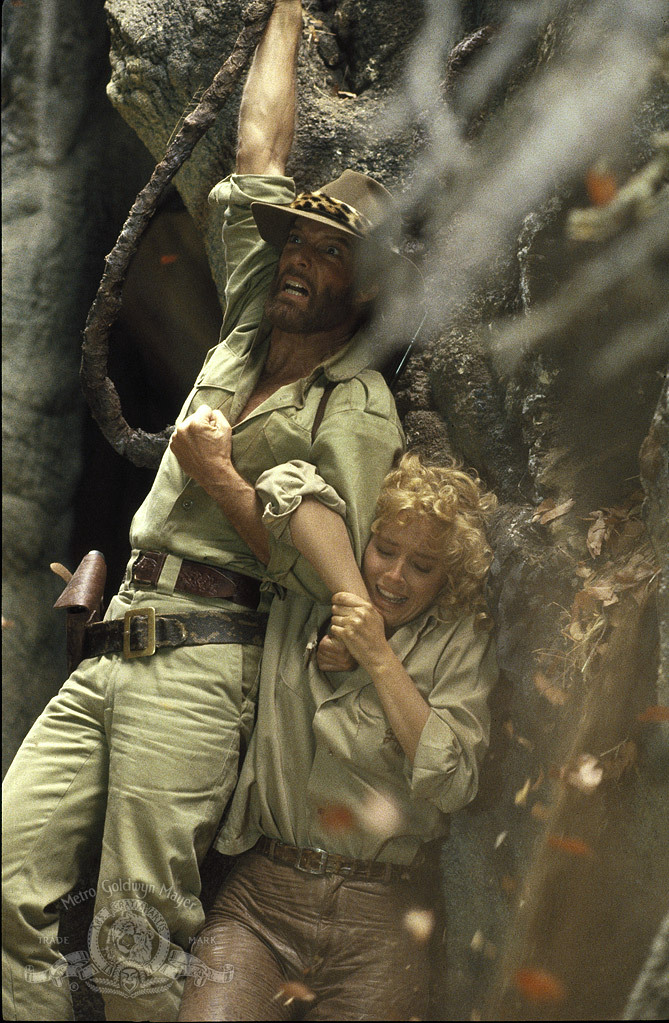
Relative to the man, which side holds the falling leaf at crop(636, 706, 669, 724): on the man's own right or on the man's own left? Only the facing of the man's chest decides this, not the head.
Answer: on the man's own left

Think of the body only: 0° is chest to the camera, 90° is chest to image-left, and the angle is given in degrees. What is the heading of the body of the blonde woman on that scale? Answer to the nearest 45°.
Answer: approximately 0°

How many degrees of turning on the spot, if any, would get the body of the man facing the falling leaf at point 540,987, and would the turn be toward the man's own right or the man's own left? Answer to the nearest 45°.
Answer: approximately 90° to the man's own left

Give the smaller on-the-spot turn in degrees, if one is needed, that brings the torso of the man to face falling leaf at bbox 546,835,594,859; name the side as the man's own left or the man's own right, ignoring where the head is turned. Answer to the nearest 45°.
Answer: approximately 90° to the man's own left

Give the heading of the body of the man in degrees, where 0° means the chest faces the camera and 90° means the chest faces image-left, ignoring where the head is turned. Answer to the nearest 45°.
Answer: approximately 45°

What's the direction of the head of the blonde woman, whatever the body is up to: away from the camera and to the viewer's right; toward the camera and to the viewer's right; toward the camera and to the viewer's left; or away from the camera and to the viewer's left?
toward the camera and to the viewer's left
